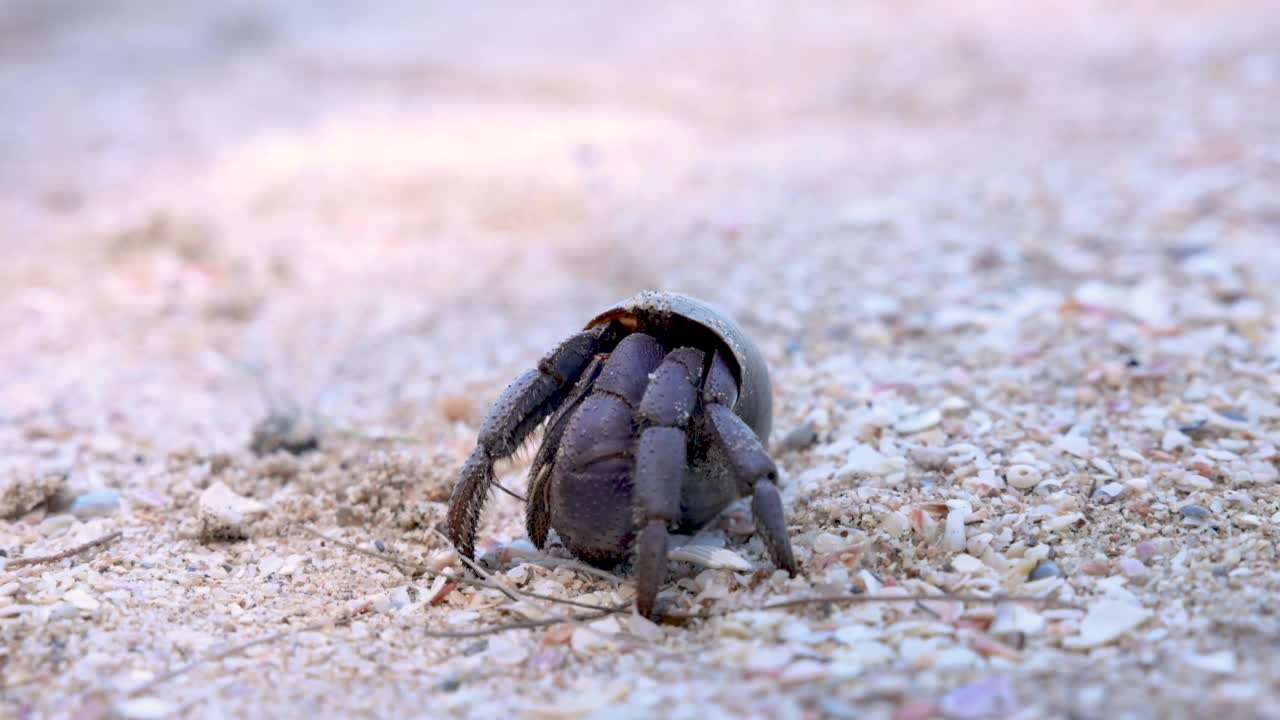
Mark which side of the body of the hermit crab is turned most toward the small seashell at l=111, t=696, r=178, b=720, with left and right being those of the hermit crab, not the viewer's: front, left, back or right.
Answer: front

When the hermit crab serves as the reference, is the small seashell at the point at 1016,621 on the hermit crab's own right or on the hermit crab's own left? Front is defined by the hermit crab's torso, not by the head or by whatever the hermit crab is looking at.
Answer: on the hermit crab's own left

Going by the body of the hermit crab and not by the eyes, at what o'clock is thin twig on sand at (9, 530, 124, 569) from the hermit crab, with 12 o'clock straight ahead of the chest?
The thin twig on sand is roughly at 2 o'clock from the hermit crab.

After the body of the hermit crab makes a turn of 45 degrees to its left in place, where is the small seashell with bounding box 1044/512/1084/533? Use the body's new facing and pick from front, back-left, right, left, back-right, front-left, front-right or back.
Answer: left

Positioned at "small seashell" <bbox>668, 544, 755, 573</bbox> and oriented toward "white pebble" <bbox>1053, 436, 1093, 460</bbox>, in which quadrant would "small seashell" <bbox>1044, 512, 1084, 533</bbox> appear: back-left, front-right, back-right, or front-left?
front-right

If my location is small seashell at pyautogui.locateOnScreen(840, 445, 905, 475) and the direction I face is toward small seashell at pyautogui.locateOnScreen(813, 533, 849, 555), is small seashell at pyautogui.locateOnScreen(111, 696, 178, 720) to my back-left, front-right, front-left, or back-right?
front-right

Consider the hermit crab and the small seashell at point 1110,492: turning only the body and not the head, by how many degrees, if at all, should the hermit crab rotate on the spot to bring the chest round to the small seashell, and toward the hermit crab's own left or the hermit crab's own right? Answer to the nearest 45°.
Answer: approximately 135° to the hermit crab's own left

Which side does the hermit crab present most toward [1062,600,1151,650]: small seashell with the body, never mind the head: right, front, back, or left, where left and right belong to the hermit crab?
left

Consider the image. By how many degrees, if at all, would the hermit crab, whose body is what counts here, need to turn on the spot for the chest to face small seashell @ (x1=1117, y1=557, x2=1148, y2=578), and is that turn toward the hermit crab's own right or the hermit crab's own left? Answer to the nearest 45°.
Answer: approximately 135° to the hermit crab's own left

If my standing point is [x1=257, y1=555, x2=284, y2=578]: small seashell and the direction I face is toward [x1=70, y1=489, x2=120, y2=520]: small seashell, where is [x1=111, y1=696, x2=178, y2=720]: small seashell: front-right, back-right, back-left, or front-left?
back-left

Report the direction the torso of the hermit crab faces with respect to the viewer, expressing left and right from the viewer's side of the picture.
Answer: facing the viewer and to the left of the viewer

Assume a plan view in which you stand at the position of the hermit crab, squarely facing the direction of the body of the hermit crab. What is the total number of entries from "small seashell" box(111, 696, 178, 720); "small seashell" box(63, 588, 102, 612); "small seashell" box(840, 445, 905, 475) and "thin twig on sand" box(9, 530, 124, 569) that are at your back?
1

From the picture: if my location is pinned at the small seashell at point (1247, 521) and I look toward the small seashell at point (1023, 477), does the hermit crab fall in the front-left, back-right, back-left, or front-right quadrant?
front-left

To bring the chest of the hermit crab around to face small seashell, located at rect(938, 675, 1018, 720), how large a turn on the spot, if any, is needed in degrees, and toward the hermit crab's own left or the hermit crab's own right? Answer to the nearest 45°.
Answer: approximately 90° to the hermit crab's own left
